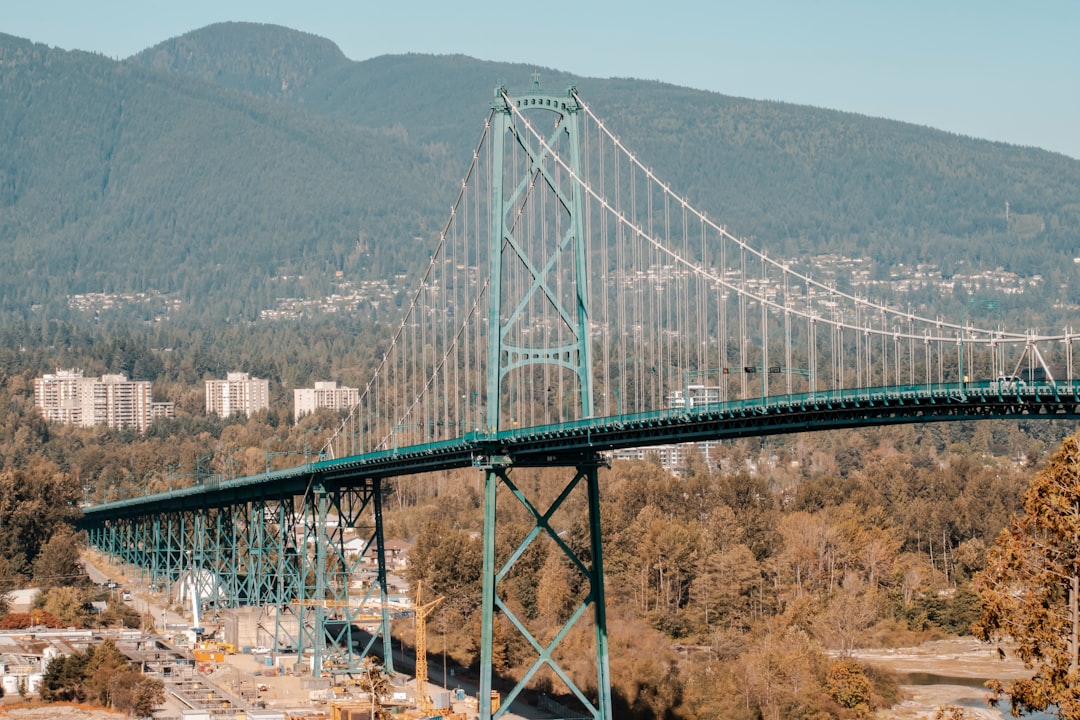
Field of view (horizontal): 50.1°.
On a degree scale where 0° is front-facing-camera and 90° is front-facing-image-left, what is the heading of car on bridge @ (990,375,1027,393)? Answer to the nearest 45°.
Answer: approximately 270°

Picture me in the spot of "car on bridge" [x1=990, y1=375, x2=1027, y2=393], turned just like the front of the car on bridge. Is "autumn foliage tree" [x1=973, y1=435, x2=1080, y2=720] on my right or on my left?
on my right
